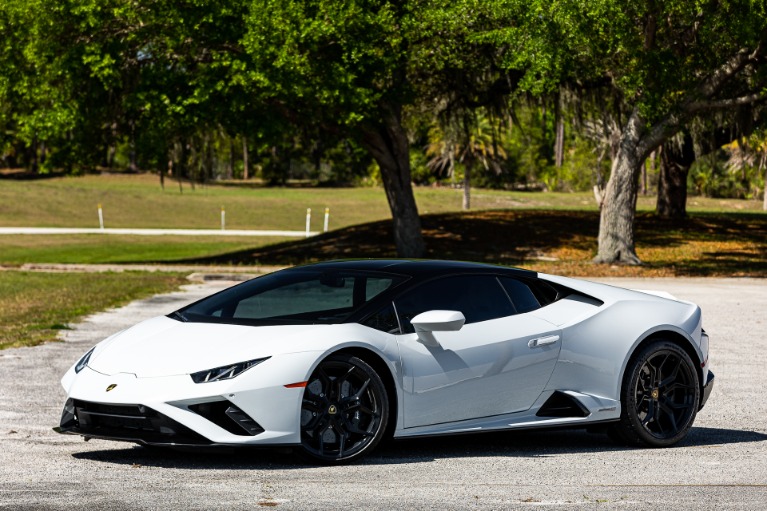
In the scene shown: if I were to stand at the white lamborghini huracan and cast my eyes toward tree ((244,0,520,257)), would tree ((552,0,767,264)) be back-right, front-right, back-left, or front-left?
front-right

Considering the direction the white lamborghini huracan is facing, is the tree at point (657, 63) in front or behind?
behind

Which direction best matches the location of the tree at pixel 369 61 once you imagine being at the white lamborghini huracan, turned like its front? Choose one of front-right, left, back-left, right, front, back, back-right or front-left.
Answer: back-right
